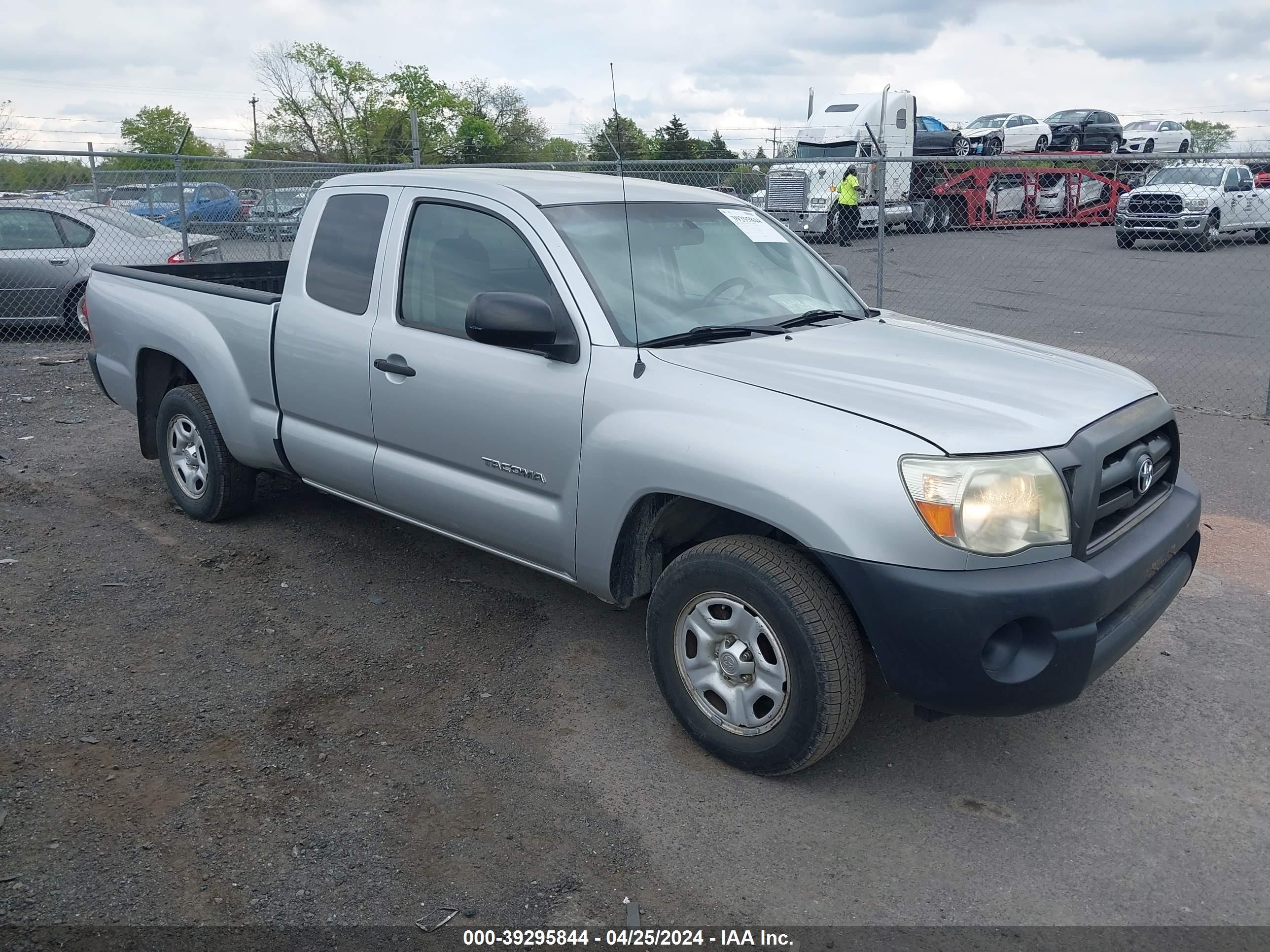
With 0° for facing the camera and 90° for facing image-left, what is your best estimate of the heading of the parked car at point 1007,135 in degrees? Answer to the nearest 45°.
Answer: approximately 45°

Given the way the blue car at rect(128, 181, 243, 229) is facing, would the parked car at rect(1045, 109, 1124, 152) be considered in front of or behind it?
behind

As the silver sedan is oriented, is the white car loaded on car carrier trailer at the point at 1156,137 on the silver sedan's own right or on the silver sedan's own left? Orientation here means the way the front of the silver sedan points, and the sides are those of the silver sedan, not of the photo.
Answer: on the silver sedan's own right

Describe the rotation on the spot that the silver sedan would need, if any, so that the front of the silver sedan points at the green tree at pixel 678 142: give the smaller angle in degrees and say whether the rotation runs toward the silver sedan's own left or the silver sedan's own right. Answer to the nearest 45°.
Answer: approximately 135° to the silver sedan's own right

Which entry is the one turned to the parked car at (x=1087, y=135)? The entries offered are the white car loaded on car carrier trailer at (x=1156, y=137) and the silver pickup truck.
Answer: the white car loaded on car carrier trailer at (x=1156, y=137)

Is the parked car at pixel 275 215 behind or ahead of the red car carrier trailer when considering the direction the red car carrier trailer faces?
ahead

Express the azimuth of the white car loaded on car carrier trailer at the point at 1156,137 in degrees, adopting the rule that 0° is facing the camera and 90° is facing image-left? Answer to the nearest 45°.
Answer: approximately 45°

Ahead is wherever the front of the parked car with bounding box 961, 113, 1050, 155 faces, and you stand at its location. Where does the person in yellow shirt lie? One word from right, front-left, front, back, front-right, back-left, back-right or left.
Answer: front-left

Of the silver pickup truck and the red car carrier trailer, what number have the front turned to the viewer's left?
1

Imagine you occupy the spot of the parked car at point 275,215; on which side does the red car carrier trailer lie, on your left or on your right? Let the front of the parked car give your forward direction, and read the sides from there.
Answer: on your left
